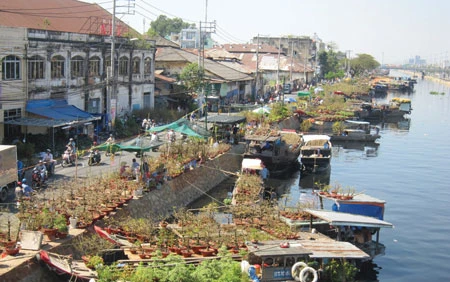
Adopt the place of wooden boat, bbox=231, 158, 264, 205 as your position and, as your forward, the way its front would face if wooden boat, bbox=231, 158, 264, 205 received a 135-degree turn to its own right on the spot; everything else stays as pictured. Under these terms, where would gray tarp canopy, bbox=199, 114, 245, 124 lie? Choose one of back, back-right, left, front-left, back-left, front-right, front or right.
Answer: front-right

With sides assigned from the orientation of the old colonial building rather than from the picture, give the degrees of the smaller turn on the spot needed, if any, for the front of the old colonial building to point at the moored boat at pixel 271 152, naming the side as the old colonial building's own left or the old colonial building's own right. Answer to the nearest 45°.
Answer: approximately 45° to the old colonial building's own left

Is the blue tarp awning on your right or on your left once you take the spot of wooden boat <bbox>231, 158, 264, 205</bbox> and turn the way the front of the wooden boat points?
on your right

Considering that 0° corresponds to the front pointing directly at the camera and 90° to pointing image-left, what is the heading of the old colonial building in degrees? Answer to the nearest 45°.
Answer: approximately 315°

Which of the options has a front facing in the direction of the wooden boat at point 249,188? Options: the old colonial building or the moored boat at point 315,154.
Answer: the old colonial building

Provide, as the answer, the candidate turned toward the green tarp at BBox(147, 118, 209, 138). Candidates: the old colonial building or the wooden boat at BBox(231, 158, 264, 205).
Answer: the old colonial building

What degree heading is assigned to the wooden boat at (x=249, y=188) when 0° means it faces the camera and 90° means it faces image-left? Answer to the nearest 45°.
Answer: approximately 0°
